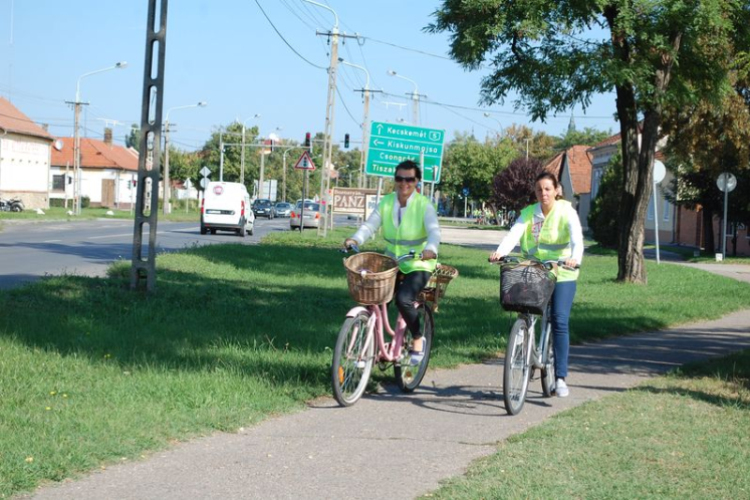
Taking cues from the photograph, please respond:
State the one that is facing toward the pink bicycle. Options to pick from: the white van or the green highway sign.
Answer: the green highway sign

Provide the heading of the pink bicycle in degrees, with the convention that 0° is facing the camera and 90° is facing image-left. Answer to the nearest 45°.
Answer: approximately 45°

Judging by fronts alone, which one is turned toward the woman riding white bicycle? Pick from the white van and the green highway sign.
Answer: the green highway sign

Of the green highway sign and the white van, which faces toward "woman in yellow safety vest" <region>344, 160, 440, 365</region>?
the green highway sign
